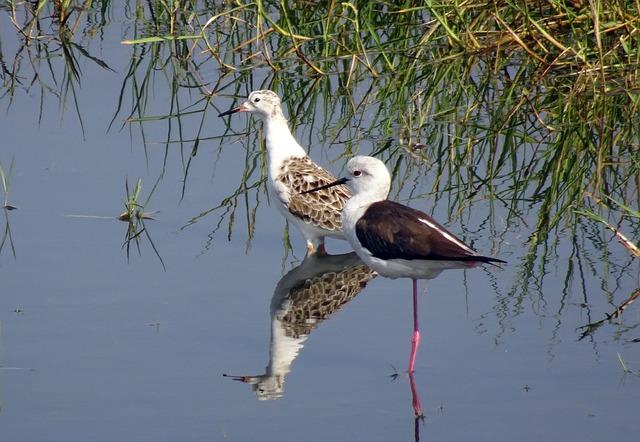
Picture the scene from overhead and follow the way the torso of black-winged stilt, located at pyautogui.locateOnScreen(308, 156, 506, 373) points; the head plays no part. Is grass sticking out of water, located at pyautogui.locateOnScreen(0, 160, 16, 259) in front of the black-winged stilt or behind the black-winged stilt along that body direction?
in front

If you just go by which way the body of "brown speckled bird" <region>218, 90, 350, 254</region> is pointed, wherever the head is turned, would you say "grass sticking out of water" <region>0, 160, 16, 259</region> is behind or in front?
in front

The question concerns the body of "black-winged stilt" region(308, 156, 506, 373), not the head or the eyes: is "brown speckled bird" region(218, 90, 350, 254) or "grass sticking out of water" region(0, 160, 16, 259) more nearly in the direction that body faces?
the grass sticking out of water

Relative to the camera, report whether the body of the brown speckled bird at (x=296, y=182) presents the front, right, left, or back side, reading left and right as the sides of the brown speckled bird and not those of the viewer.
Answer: left

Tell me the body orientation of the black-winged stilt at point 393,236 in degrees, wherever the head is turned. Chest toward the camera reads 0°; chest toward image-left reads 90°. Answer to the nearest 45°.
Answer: approximately 90°

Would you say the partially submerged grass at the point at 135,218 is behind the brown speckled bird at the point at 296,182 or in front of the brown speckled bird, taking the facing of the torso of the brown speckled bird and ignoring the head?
in front
